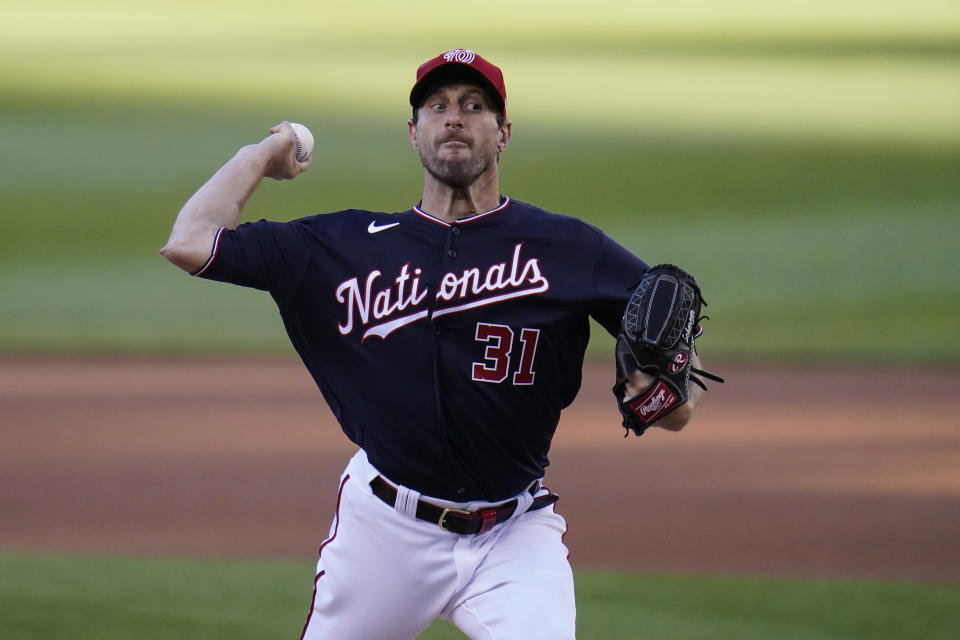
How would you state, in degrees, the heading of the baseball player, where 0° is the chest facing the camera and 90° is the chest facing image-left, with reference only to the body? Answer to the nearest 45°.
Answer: approximately 0°
